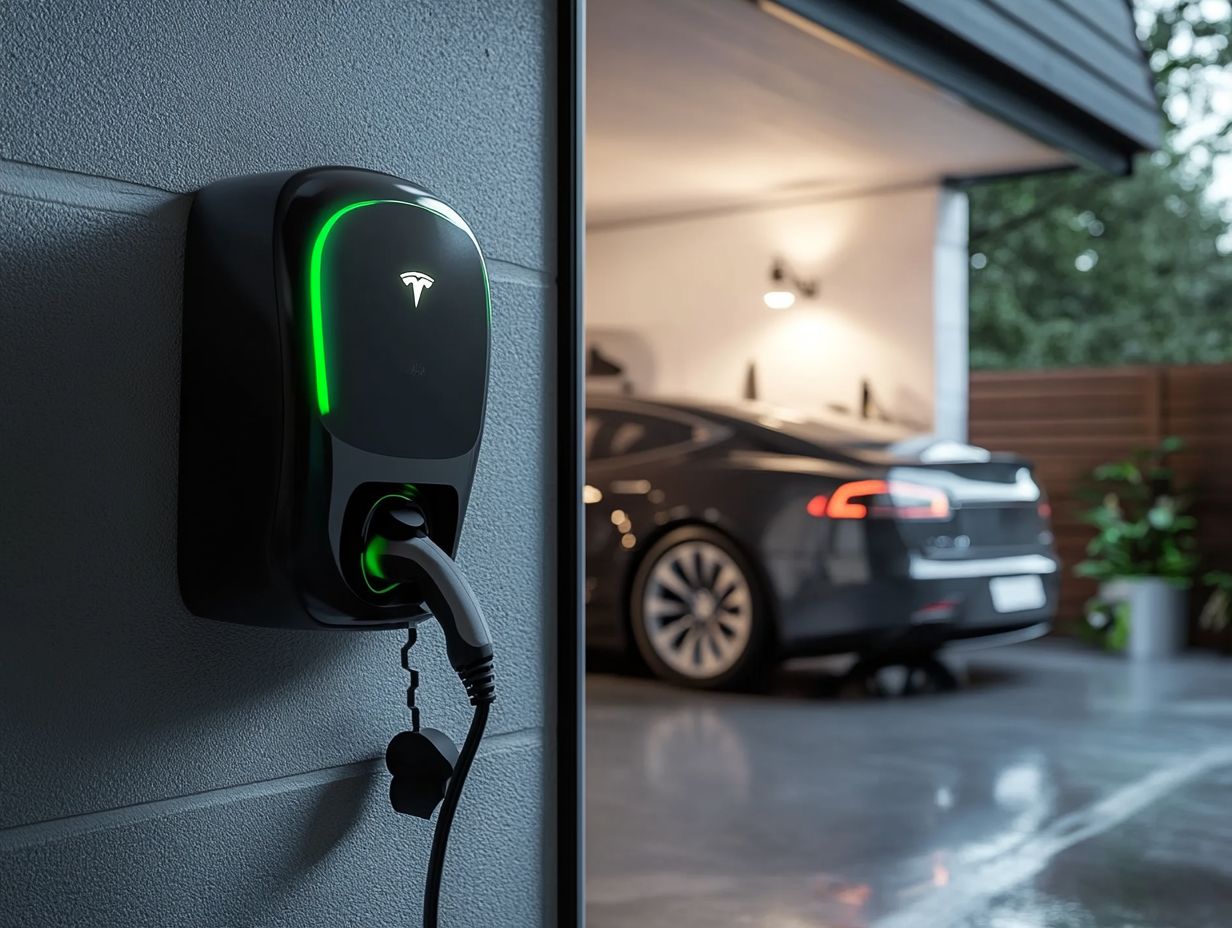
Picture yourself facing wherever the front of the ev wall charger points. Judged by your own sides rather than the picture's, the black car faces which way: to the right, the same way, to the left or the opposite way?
the opposite way

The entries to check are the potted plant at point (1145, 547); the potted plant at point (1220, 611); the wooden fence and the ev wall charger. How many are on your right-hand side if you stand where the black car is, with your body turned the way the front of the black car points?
3

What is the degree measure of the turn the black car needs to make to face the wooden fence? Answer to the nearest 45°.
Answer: approximately 90° to its right

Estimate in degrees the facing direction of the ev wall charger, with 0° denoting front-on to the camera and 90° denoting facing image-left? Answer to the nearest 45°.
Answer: approximately 315°

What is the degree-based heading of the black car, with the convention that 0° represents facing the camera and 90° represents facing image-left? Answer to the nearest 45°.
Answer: approximately 135°

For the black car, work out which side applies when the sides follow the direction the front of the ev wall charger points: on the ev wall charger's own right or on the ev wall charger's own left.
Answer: on the ev wall charger's own left

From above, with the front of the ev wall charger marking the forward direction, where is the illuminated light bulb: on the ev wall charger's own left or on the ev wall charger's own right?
on the ev wall charger's own left

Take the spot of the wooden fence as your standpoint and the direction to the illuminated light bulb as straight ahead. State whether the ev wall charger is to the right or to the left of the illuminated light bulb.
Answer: left

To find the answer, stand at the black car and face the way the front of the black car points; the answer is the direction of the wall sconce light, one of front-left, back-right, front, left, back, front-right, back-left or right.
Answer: front-right

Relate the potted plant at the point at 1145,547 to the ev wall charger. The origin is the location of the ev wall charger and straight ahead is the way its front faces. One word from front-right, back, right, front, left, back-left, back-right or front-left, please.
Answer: left
